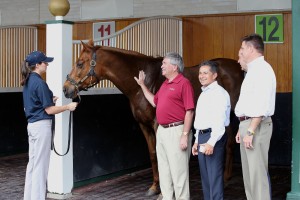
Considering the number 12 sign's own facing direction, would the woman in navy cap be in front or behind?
in front

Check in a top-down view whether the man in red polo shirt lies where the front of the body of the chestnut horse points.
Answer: no

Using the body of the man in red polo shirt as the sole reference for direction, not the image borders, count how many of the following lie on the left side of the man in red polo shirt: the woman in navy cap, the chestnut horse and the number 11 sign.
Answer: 0

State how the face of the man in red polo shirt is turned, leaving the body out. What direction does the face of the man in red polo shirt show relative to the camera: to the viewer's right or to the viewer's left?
to the viewer's left

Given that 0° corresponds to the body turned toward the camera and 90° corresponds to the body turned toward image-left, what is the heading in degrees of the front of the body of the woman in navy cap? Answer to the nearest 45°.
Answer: approximately 270°

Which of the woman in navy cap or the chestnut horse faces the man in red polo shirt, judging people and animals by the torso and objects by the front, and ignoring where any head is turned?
the woman in navy cap

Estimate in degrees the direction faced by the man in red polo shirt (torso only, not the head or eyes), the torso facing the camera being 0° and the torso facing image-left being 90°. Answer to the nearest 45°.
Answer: approximately 45°

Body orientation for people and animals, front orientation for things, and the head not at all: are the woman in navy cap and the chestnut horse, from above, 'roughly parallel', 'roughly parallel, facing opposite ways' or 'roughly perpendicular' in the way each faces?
roughly parallel, facing opposite ways

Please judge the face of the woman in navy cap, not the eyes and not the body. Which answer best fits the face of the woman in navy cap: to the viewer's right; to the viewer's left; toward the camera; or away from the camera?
to the viewer's right

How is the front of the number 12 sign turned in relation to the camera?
facing the viewer

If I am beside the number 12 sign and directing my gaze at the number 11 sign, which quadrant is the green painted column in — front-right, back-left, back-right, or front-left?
back-left

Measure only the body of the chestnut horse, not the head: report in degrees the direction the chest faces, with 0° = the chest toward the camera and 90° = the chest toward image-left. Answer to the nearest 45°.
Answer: approximately 90°

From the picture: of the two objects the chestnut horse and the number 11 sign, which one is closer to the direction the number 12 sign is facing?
the chestnut horse

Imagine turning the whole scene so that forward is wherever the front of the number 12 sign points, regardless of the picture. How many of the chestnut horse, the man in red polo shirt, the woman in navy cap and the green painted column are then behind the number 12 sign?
0

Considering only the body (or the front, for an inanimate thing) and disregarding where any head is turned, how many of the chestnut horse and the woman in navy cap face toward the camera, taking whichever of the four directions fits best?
0

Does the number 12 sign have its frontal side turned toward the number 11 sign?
no

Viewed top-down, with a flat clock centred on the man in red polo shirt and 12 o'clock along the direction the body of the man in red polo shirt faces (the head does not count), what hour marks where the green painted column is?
The green painted column is roughly at 7 o'clock from the man in red polo shirt.

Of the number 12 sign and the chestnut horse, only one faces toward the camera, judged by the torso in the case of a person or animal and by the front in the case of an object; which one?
the number 12 sign

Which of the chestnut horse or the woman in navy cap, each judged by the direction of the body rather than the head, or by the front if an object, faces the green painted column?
the woman in navy cap

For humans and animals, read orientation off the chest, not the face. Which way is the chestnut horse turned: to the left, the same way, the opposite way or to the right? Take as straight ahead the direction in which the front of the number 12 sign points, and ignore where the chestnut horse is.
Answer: to the right
